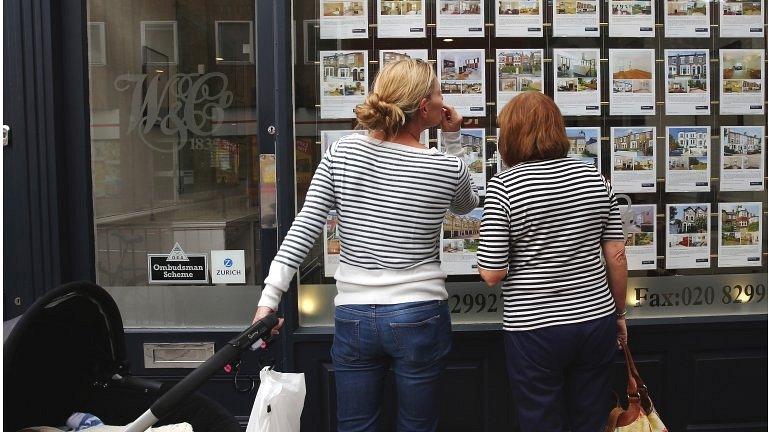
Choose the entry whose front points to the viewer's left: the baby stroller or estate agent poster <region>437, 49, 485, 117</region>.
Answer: the baby stroller

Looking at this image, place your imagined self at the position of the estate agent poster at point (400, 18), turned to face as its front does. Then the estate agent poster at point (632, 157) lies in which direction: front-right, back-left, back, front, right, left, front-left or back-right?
left

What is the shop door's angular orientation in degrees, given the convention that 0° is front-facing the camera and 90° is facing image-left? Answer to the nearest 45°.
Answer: approximately 0°

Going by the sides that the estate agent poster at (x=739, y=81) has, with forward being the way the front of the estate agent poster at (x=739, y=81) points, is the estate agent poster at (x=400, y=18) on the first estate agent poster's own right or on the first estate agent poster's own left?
on the first estate agent poster's own right

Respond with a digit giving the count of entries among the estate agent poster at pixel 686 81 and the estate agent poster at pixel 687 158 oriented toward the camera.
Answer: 2

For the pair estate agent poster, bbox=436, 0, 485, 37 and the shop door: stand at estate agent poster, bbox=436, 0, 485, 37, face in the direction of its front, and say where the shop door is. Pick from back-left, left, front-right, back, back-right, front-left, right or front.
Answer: right

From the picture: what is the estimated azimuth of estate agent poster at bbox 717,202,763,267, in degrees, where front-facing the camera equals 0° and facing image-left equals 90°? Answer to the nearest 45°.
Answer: approximately 0°

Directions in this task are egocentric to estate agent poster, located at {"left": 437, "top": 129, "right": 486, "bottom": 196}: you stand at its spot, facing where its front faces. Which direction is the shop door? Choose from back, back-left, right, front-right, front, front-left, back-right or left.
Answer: right
